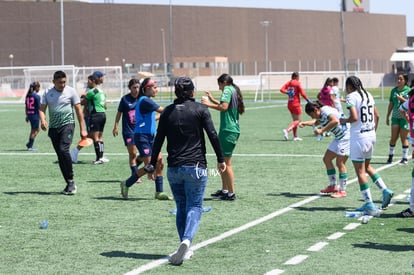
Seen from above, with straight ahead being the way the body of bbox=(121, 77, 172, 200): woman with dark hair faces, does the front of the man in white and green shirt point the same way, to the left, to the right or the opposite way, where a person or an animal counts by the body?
to the right

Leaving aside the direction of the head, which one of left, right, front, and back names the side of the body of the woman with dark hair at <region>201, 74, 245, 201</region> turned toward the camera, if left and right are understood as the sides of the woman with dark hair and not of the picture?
left

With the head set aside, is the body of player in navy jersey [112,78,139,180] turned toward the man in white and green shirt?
no

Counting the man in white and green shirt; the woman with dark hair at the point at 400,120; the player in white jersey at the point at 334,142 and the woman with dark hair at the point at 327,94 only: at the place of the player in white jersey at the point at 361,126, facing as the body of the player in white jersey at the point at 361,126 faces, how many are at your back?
0

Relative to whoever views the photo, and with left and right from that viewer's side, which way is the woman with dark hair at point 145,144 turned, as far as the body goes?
facing to the right of the viewer

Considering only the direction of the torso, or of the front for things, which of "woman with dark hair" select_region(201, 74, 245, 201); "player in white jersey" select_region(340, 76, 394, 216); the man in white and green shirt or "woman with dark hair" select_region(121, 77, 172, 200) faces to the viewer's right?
"woman with dark hair" select_region(121, 77, 172, 200)

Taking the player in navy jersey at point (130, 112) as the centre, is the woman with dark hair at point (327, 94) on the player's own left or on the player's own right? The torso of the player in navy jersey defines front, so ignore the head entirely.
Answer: on the player's own left

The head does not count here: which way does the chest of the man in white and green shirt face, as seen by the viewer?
toward the camera

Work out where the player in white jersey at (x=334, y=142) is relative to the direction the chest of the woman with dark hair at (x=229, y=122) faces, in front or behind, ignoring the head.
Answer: behind

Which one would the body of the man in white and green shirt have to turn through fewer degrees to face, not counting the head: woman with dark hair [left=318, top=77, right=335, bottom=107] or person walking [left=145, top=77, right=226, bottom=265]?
the person walking

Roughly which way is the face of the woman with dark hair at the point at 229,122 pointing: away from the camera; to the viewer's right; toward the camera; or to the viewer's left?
to the viewer's left

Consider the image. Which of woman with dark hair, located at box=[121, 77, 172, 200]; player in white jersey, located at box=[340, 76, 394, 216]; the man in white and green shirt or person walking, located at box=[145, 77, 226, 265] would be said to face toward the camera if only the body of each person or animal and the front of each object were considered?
the man in white and green shirt
